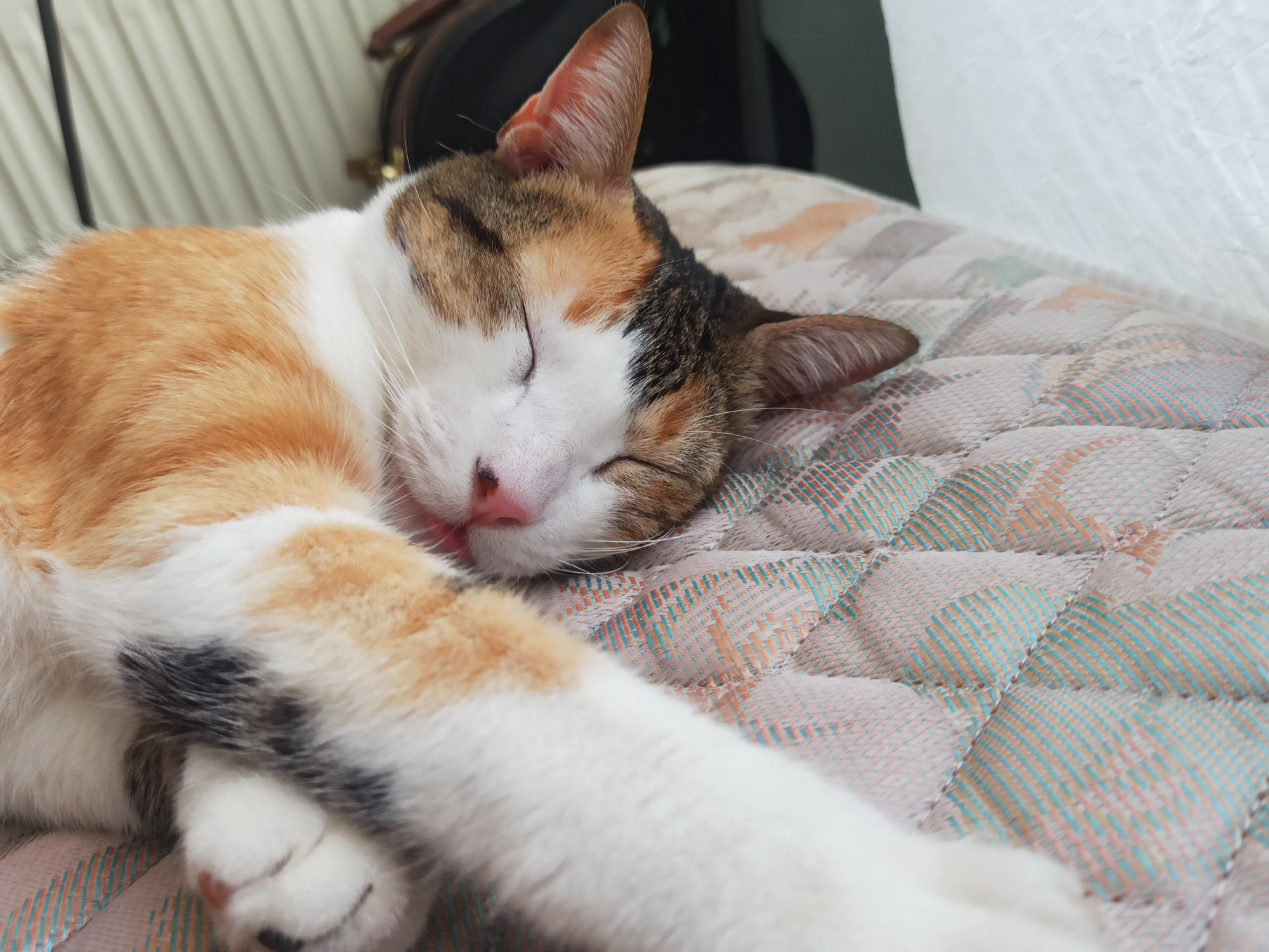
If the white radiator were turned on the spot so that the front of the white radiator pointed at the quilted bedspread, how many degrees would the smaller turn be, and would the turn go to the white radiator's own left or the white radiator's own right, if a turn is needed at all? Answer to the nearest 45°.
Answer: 0° — it already faces it

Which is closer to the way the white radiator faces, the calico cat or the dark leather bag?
the calico cat

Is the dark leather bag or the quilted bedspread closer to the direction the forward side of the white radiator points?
the quilted bedspread

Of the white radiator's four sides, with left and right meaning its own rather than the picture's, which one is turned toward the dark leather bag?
left

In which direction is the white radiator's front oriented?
toward the camera

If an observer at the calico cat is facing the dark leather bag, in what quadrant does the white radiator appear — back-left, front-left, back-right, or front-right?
front-left

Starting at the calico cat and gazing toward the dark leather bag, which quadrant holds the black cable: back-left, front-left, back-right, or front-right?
front-left

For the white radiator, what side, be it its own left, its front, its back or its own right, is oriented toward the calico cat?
front
